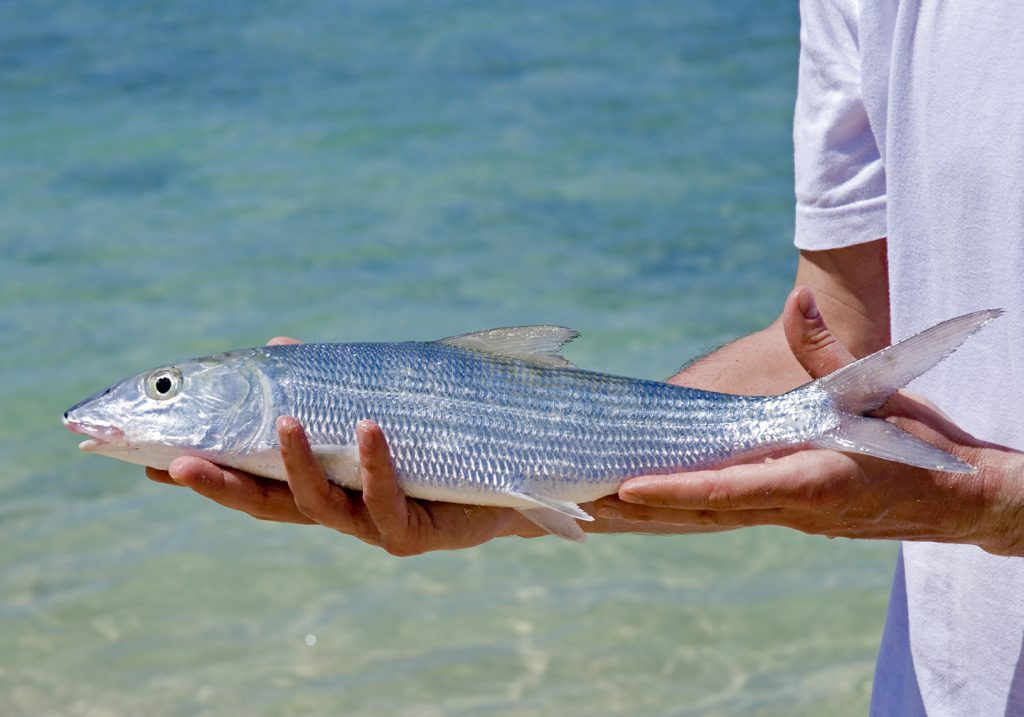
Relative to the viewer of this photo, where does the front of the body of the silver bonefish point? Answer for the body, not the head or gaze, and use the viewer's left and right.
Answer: facing to the left of the viewer
